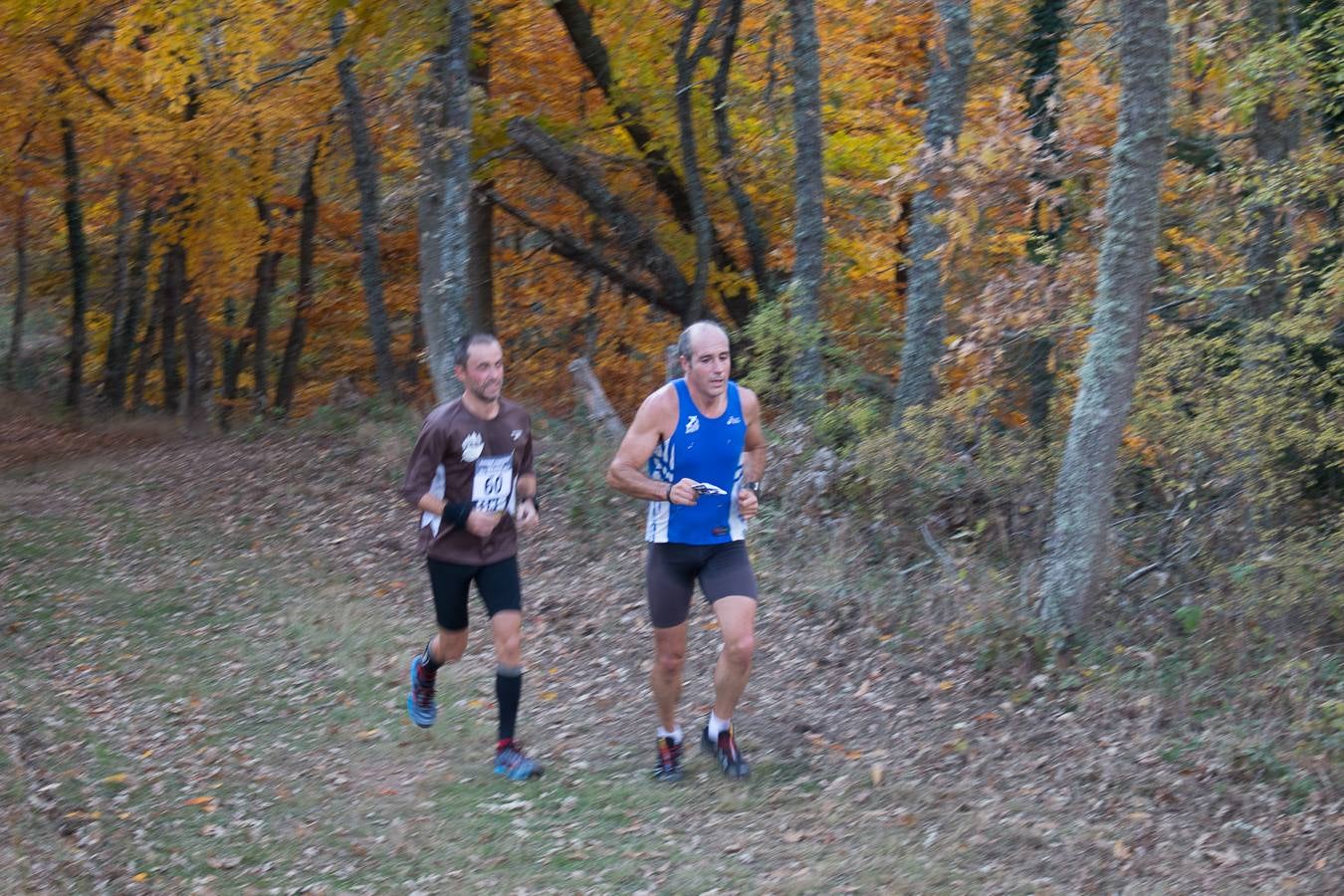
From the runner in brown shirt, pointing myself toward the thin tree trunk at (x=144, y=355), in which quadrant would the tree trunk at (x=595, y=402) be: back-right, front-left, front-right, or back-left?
front-right

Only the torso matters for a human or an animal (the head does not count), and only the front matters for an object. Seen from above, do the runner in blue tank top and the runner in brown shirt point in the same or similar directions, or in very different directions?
same or similar directions

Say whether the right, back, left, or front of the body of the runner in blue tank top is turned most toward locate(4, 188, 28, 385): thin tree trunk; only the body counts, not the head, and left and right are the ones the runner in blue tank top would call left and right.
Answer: back

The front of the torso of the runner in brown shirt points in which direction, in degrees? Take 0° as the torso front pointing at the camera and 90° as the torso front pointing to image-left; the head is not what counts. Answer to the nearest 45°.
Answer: approximately 315°

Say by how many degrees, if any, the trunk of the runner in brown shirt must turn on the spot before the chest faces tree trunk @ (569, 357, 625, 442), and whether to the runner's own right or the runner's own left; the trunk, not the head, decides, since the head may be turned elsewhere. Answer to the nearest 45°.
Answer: approximately 135° to the runner's own left

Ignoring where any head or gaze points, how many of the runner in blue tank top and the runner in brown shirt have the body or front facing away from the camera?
0

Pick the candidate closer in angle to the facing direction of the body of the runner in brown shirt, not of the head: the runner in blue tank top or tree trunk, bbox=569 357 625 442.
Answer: the runner in blue tank top

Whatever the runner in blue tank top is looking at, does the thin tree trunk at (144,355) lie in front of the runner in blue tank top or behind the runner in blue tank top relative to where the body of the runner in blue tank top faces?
behind

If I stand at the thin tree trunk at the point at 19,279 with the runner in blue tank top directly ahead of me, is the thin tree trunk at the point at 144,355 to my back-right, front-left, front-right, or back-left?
front-left

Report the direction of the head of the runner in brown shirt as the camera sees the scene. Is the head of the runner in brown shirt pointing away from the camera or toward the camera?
toward the camera

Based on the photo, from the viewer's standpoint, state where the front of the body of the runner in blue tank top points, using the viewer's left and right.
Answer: facing the viewer and to the right of the viewer
